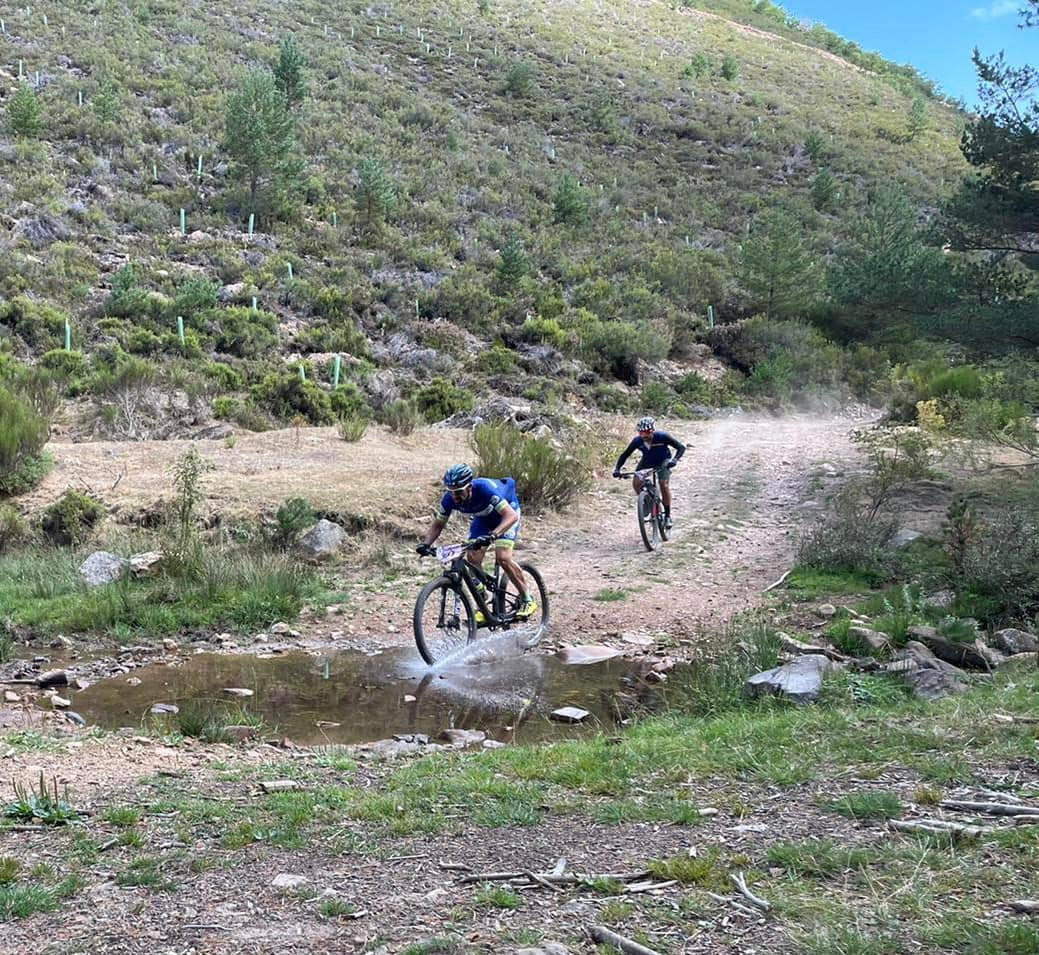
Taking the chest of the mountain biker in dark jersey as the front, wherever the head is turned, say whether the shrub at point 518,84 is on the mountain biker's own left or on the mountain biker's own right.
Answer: on the mountain biker's own right

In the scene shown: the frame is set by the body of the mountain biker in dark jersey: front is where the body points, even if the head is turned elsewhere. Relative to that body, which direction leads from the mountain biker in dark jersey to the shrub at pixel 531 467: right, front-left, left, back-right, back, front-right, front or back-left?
right

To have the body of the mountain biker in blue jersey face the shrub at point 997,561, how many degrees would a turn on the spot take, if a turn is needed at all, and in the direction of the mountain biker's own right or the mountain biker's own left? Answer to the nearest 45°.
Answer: approximately 135° to the mountain biker's own left

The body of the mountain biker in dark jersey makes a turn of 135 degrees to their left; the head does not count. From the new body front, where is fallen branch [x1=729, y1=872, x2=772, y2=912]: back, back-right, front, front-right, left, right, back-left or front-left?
right

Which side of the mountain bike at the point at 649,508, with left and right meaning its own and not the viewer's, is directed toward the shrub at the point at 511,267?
back

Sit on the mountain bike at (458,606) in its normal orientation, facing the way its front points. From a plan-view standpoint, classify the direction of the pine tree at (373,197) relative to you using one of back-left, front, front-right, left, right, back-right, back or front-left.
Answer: back-right

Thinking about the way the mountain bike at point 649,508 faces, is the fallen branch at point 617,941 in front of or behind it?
in front

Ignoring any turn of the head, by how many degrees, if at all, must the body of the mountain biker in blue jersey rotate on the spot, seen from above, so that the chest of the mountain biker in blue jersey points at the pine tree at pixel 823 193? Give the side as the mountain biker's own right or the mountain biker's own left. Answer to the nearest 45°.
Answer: approximately 135° to the mountain biker's own right

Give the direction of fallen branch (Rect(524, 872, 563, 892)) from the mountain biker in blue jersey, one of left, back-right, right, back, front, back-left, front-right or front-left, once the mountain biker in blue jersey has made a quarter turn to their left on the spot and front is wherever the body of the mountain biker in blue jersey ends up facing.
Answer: front-right

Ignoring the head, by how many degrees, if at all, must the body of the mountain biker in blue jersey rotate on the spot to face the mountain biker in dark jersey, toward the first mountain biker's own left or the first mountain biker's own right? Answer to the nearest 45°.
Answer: approximately 180°

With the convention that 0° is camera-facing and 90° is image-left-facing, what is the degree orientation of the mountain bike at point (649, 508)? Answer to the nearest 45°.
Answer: approximately 0°
